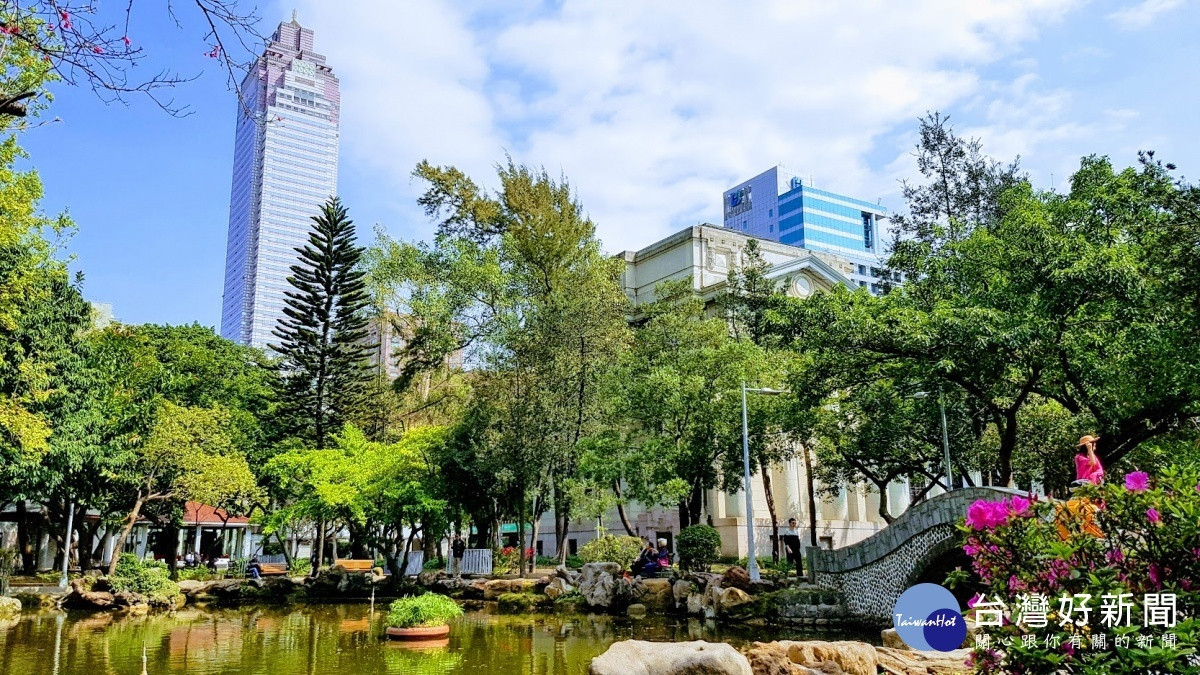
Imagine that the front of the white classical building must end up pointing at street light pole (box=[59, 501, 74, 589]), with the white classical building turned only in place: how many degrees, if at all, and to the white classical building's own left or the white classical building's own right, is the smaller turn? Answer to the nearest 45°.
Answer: approximately 90° to the white classical building's own right

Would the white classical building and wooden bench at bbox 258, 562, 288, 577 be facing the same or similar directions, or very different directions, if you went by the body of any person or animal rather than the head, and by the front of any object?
same or similar directions

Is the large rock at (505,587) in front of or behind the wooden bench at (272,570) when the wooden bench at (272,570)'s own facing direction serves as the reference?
in front

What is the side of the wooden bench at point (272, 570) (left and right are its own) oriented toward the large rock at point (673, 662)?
front

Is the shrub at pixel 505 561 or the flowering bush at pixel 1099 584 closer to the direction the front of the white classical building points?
the flowering bush

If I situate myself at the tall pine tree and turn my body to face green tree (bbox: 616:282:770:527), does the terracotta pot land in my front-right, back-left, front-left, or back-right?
front-right

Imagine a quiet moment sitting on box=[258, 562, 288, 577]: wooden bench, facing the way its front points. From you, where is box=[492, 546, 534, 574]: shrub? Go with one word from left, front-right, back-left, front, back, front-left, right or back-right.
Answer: front-left

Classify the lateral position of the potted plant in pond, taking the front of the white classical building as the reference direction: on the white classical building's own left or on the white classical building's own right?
on the white classical building's own right

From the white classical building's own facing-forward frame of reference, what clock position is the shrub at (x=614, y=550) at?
The shrub is roughly at 2 o'clock from the white classical building.

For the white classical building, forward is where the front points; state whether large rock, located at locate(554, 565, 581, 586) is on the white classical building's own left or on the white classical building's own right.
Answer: on the white classical building's own right

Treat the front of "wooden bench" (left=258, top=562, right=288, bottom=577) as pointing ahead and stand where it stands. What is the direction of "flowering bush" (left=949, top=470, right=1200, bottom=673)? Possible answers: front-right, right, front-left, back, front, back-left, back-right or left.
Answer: front

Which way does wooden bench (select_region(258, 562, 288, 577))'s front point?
toward the camera

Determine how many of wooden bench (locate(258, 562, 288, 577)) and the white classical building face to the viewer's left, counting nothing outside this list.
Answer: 0

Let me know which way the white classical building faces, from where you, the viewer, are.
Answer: facing the viewer and to the right of the viewer
